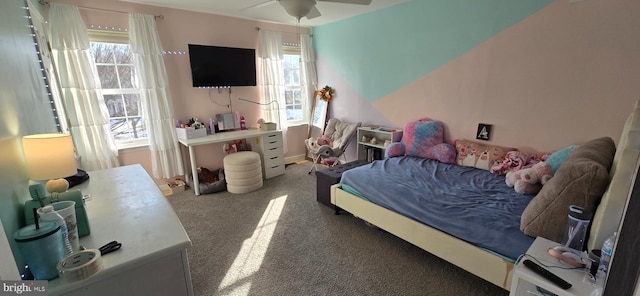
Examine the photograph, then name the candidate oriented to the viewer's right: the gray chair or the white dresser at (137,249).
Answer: the white dresser

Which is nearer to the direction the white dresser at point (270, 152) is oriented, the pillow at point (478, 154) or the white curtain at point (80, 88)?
the pillow

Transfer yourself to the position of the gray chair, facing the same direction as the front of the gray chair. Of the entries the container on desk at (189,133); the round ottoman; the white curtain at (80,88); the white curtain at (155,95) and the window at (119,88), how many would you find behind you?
0

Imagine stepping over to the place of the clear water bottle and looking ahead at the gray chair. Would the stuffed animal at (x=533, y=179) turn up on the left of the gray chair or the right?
right

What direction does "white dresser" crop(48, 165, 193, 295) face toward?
to the viewer's right

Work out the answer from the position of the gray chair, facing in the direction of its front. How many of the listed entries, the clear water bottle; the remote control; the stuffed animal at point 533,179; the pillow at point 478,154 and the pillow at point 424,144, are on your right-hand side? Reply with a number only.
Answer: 0

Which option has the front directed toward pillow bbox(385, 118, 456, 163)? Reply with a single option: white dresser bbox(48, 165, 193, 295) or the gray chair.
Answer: the white dresser

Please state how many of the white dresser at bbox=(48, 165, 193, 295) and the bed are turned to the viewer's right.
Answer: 1

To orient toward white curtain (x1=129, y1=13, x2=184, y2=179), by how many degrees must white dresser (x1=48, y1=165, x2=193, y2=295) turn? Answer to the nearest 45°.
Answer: approximately 90° to its left

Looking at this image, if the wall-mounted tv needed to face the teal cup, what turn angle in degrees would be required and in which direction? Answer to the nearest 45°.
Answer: approximately 45° to its right

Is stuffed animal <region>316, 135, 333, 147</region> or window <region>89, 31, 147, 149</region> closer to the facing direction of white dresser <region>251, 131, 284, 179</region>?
the stuffed animal

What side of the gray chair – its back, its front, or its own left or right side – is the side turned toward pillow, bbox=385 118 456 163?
left

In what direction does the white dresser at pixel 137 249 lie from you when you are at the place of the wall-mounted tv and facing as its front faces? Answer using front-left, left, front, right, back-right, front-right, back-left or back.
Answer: front-right

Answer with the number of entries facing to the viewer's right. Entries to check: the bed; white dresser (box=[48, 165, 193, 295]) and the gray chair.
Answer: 1

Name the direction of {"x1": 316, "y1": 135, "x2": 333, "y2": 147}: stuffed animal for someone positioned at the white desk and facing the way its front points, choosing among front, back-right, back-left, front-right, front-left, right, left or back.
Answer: front-left
